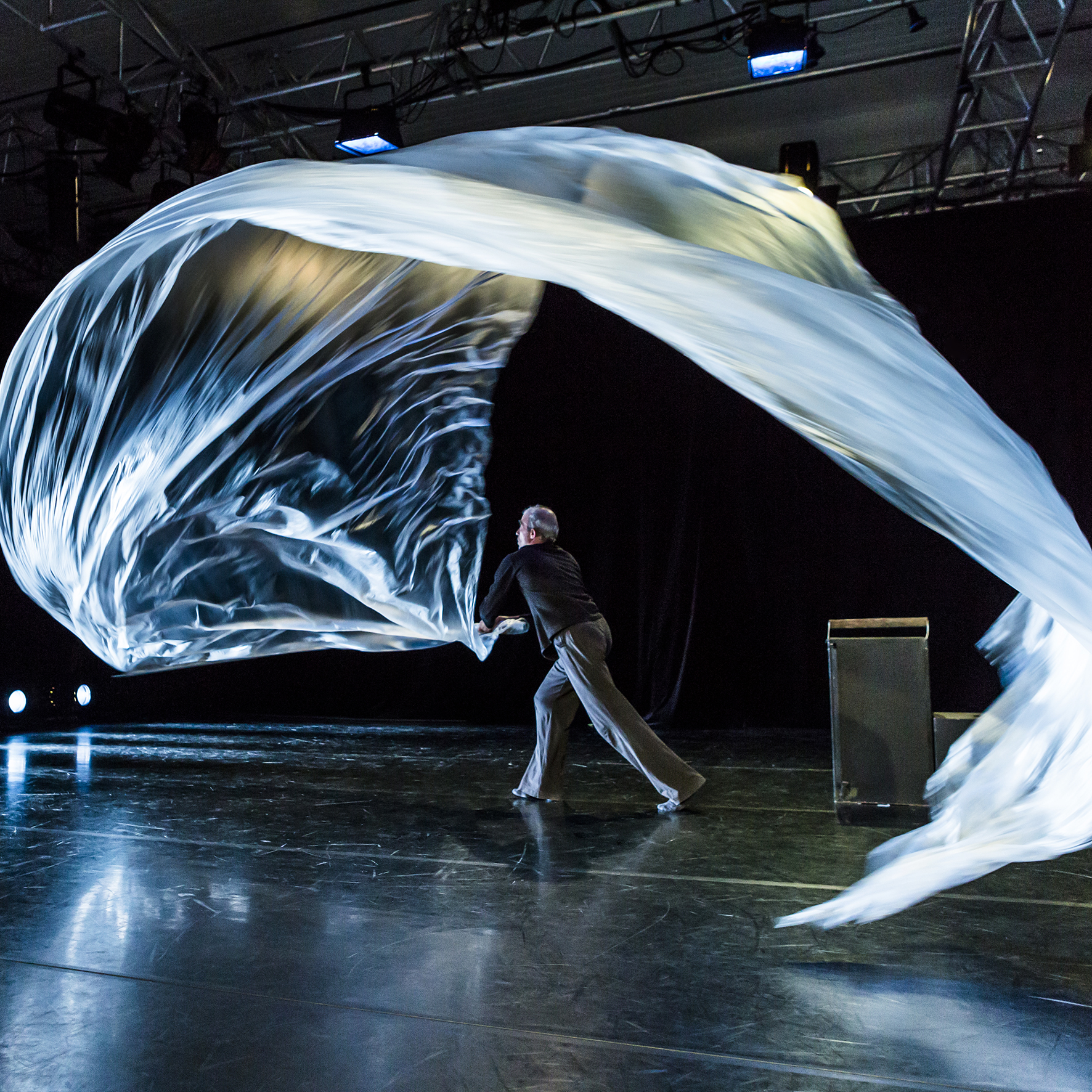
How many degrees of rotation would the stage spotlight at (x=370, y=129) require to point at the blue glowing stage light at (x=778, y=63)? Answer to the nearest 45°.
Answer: approximately 45° to its left

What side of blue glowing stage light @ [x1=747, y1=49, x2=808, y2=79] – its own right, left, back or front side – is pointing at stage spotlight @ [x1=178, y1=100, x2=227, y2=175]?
right

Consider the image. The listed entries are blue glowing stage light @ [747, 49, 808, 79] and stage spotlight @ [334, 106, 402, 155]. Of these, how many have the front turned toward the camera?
2

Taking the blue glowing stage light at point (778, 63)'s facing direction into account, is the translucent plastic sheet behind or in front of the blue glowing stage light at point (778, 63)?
in front

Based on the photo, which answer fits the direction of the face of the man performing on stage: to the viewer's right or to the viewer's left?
to the viewer's left

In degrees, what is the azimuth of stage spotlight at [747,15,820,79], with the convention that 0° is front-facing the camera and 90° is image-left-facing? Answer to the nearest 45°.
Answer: approximately 0°

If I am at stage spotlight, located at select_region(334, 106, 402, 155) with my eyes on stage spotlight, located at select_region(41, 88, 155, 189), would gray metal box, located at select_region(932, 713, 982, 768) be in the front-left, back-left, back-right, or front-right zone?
back-left

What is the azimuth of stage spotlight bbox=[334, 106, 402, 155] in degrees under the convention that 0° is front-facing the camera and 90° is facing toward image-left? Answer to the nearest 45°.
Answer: approximately 0°
